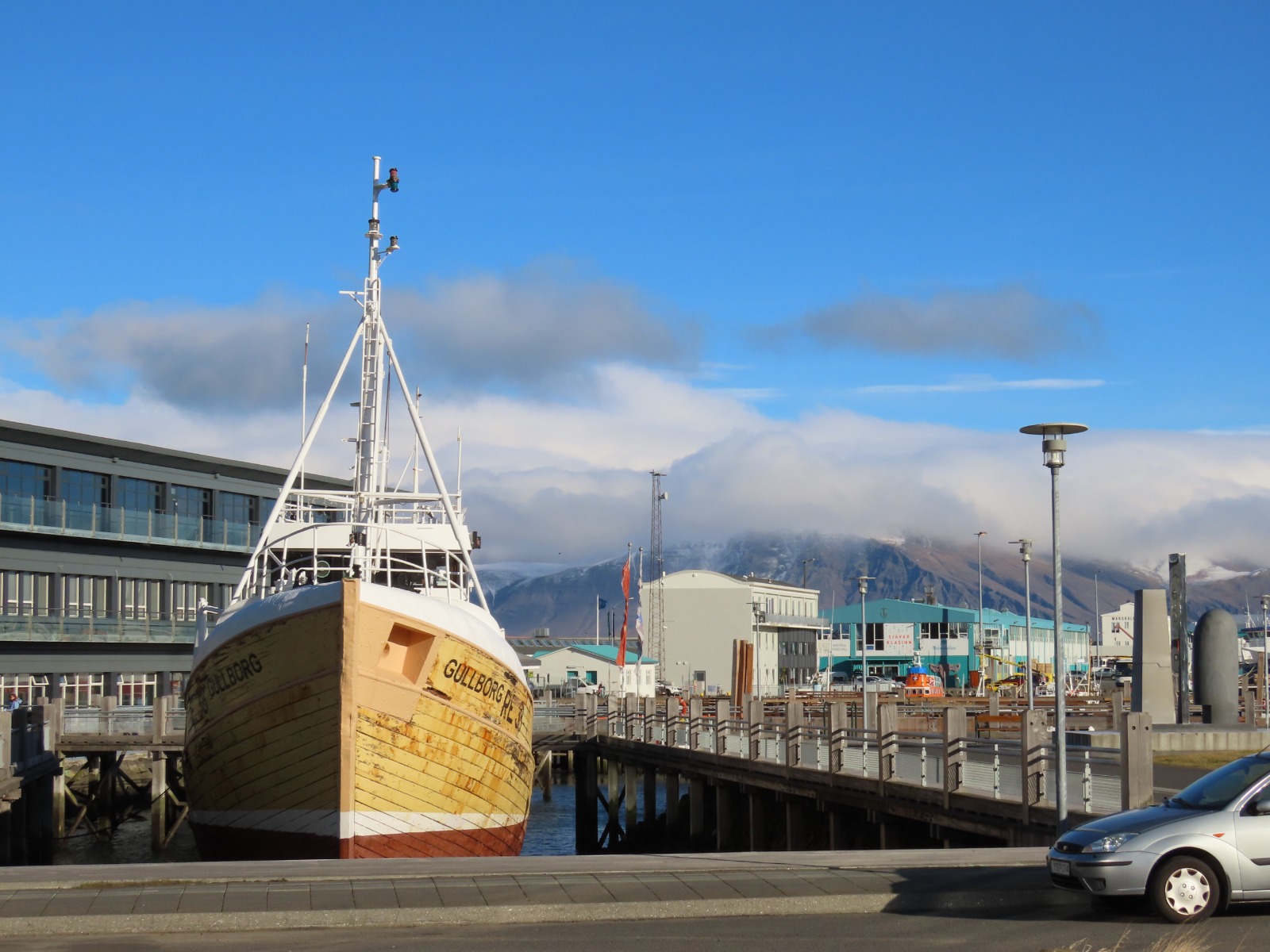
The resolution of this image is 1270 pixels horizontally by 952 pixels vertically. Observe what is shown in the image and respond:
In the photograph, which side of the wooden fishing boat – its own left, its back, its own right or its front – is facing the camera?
front

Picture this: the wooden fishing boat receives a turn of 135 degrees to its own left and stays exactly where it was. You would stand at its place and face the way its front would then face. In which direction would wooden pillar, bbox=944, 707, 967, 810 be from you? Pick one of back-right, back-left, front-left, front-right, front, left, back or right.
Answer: right

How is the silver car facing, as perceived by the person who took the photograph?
facing to the left of the viewer

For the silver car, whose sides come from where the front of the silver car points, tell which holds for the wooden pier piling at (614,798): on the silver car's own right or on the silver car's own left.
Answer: on the silver car's own right

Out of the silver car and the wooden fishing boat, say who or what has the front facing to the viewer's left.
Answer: the silver car

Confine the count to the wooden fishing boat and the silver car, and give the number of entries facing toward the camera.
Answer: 1

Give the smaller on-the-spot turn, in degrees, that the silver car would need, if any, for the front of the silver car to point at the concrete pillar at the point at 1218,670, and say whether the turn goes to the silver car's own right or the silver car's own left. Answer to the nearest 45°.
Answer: approximately 90° to the silver car's own right

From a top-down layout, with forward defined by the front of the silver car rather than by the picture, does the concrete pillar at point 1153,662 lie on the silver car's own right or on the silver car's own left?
on the silver car's own right

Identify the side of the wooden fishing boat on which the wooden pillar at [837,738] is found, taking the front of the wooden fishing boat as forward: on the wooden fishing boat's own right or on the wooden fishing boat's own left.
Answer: on the wooden fishing boat's own left

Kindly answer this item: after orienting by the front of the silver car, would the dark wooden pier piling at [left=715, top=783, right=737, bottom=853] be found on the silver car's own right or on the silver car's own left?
on the silver car's own right
